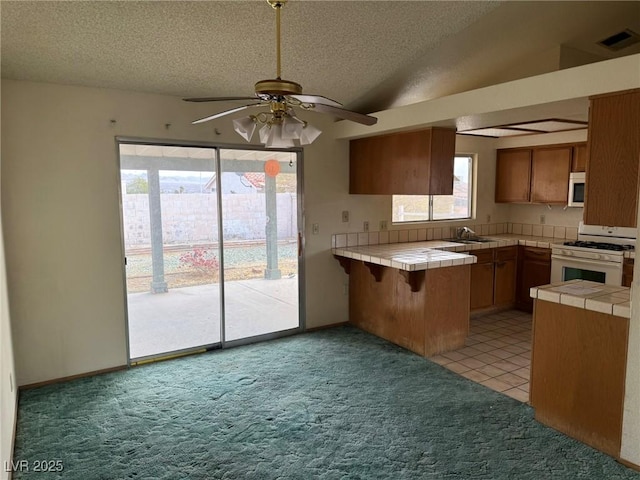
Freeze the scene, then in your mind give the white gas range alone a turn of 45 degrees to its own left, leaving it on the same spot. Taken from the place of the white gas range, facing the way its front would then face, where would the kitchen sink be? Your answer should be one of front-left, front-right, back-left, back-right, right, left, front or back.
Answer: right

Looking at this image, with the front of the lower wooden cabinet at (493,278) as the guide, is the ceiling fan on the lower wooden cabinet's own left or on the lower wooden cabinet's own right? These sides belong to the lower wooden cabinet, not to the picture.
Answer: on the lower wooden cabinet's own right

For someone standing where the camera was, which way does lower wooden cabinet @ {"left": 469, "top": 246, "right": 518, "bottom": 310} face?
facing the viewer and to the right of the viewer

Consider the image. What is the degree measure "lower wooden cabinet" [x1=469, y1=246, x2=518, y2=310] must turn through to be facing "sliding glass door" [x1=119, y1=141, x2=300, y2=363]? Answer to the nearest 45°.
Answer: approximately 90° to its right
